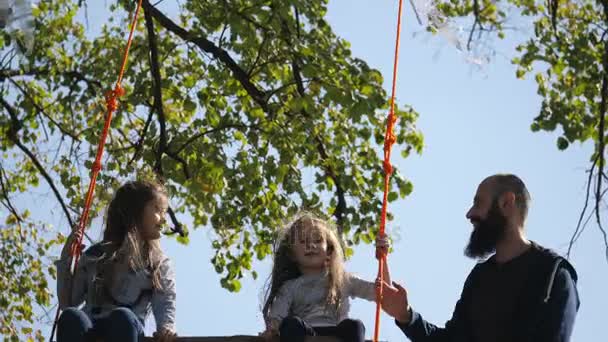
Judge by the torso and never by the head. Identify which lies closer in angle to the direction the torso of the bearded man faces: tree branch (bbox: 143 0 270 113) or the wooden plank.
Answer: the wooden plank

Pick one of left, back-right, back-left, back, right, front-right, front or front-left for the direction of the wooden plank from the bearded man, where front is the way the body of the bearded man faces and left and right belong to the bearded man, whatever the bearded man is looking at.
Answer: front-right

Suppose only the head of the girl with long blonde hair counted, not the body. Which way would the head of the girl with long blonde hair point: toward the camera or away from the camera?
toward the camera

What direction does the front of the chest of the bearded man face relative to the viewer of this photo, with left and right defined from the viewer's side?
facing the viewer and to the left of the viewer

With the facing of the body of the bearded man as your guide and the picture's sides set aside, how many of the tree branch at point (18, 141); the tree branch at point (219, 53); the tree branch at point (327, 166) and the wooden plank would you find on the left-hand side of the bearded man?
0

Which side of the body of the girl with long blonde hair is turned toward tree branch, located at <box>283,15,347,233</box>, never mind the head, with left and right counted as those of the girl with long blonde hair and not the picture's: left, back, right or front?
back

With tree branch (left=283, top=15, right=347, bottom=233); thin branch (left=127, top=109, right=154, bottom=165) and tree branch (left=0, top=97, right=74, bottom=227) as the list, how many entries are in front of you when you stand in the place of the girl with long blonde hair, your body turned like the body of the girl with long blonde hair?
0

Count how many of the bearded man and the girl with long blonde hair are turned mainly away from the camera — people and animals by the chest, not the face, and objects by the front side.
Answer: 0

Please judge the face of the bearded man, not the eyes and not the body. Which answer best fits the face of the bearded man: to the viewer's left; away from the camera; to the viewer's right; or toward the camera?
to the viewer's left

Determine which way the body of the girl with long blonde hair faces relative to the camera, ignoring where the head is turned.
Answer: toward the camera

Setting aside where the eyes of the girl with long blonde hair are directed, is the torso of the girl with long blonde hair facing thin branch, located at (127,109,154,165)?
no

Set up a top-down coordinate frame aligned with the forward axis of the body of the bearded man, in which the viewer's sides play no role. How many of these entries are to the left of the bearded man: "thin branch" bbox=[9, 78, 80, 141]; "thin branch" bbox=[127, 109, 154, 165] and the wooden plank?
0
